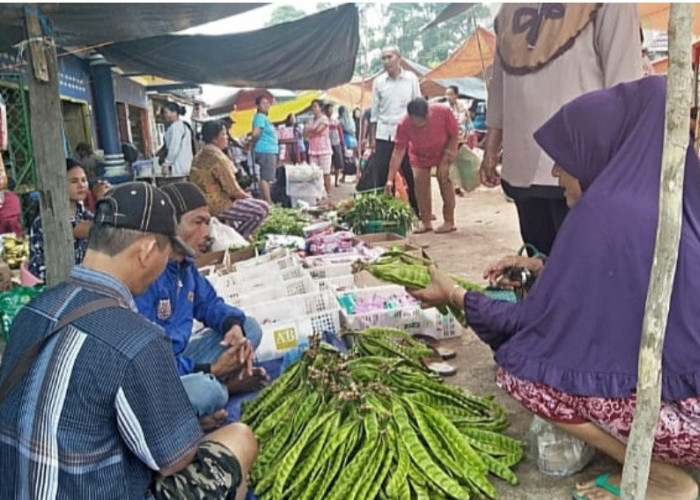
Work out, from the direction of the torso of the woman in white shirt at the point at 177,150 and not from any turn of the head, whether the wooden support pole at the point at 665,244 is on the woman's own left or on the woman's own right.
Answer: on the woman's own left

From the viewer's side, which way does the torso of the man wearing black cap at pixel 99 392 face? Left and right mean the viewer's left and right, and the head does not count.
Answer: facing away from the viewer and to the right of the viewer

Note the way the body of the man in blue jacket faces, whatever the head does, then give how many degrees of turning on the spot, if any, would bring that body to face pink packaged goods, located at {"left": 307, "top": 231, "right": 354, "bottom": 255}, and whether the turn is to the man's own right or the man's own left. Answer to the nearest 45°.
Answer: approximately 90° to the man's own left

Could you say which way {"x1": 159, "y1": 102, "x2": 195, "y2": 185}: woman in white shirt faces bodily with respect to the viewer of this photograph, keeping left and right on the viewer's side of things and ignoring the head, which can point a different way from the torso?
facing to the left of the viewer

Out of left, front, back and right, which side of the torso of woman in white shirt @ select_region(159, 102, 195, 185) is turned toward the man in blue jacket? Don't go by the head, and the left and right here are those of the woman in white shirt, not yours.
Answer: left

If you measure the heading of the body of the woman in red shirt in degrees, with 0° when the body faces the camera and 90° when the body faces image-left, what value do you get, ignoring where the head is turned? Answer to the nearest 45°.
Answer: approximately 45°

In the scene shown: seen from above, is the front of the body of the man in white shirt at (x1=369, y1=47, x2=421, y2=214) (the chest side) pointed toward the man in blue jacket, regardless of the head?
yes

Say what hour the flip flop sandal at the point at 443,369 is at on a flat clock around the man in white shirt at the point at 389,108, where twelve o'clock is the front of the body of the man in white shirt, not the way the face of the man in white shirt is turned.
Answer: The flip flop sandal is roughly at 12 o'clock from the man in white shirt.

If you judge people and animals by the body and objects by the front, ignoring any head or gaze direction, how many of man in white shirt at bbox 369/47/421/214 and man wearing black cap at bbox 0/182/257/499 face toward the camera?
1

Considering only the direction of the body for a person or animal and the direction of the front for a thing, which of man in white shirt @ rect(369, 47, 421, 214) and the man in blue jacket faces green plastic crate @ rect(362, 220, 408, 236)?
the man in white shirt

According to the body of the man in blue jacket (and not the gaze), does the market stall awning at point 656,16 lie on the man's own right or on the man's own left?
on the man's own left

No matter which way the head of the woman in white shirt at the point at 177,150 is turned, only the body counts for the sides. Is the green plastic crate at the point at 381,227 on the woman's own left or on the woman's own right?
on the woman's own left

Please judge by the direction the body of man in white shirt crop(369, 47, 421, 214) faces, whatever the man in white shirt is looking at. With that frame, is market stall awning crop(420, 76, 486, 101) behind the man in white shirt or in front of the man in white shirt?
behind

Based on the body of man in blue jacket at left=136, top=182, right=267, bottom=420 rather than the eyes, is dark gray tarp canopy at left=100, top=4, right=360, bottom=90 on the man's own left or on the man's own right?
on the man's own left
